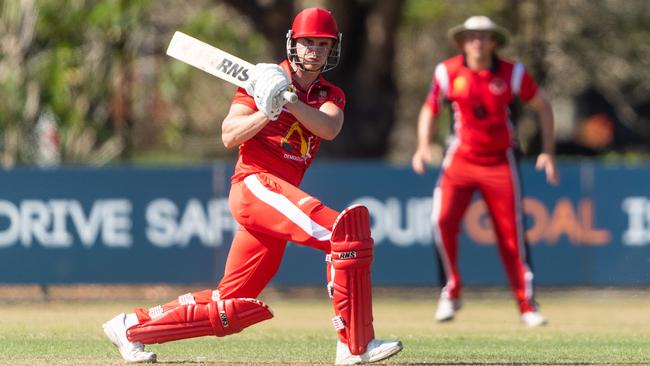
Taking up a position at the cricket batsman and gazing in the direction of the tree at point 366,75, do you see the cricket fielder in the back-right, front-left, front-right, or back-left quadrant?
front-right

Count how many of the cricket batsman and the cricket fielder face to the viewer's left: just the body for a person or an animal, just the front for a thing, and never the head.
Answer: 0

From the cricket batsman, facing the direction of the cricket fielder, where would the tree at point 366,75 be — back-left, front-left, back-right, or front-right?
front-left

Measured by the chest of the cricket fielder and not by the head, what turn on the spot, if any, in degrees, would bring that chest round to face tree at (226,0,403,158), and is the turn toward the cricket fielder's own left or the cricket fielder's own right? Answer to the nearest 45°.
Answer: approximately 180°

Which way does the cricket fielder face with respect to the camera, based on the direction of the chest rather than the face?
toward the camera

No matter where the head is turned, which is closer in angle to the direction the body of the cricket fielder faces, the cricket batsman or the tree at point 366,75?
the cricket batsman

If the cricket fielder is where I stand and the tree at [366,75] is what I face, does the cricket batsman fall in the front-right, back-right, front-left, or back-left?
back-left

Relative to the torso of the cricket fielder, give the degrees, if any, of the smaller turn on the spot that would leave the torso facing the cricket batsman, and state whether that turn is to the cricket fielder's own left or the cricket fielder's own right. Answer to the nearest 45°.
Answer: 0° — they already face them

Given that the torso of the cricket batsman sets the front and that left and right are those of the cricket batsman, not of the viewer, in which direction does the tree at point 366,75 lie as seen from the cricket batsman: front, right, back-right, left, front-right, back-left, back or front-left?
back-left
